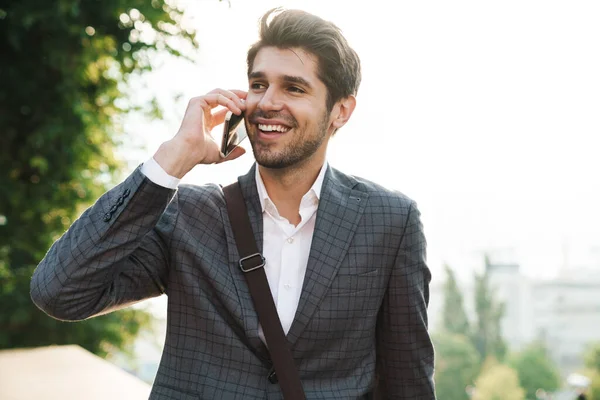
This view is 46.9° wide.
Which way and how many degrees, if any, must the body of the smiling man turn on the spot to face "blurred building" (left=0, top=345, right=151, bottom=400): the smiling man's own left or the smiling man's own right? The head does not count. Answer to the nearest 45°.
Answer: approximately 135° to the smiling man's own right

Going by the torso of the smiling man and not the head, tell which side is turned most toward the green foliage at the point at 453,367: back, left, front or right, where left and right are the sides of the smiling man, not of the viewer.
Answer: back

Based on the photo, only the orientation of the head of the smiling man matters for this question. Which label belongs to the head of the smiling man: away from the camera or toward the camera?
toward the camera

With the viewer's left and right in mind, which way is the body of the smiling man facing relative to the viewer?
facing the viewer

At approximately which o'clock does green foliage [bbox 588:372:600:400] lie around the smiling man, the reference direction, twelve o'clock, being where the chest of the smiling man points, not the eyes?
The green foliage is roughly at 7 o'clock from the smiling man.

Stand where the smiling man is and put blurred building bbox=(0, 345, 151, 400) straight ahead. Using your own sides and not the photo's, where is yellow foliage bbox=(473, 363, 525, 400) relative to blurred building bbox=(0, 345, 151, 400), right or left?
right

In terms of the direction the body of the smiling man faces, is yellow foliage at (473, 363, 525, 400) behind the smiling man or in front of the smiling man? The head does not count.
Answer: behind

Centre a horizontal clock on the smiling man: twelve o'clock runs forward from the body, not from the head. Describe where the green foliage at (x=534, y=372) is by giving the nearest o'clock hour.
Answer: The green foliage is roughly at 7 o'clock from the smiling man.

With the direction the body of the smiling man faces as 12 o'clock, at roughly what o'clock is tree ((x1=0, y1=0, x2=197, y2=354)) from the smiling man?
The tree is roughly at 5 o'clock from the smiling man.
